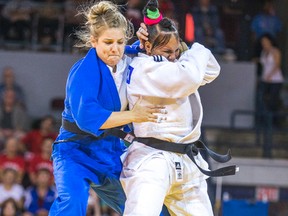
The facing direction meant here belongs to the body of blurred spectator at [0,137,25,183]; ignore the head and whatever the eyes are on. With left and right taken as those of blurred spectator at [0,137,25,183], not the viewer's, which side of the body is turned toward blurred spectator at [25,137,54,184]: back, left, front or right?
left

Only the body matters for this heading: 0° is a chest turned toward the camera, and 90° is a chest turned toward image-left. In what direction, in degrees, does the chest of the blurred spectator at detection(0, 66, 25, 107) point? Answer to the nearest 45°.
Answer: approximately 0°

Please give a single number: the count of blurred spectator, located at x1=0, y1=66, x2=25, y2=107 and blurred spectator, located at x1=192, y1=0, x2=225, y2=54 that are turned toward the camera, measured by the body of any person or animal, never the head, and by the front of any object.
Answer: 2

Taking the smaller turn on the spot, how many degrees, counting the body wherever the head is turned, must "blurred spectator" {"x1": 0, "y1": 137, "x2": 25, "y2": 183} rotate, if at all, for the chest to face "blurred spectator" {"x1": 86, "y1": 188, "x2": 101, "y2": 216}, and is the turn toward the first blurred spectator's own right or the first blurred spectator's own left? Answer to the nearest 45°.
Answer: approximately 45° to the first blurred spectator's own left

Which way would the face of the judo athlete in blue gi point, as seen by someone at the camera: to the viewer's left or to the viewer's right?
to the viewer's right

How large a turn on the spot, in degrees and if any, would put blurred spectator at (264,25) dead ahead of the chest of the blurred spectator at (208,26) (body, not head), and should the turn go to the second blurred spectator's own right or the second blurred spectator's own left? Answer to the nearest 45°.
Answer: approximately 135° to the second blurred spectator's own left
